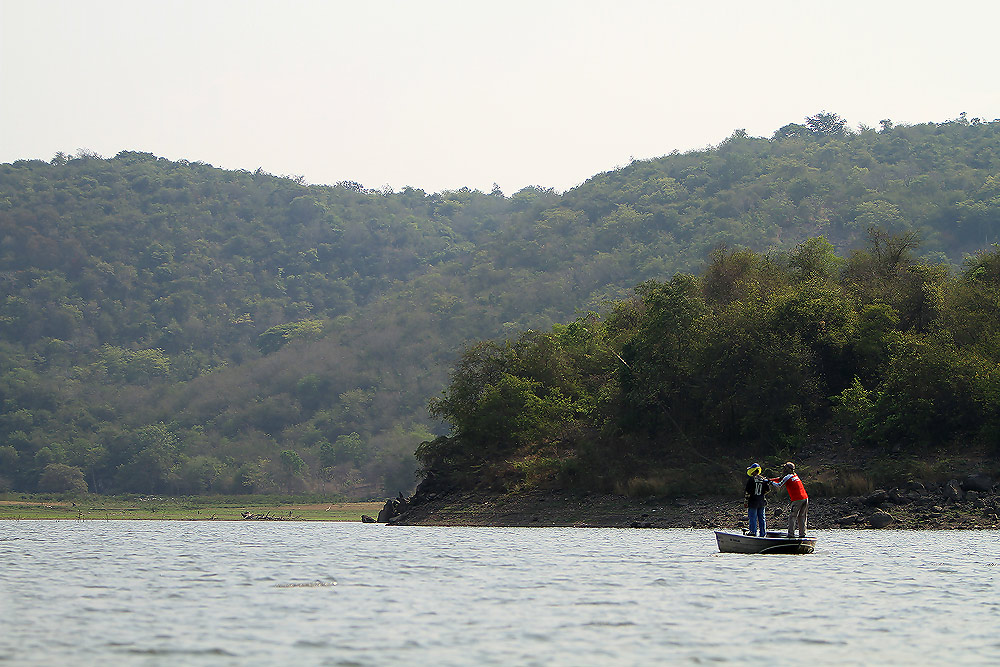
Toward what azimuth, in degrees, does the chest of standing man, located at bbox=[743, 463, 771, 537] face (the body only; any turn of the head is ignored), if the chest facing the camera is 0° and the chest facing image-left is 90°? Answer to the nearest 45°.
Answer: approximately 180°

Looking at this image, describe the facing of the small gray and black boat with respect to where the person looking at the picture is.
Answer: facing to the left of the viewer
